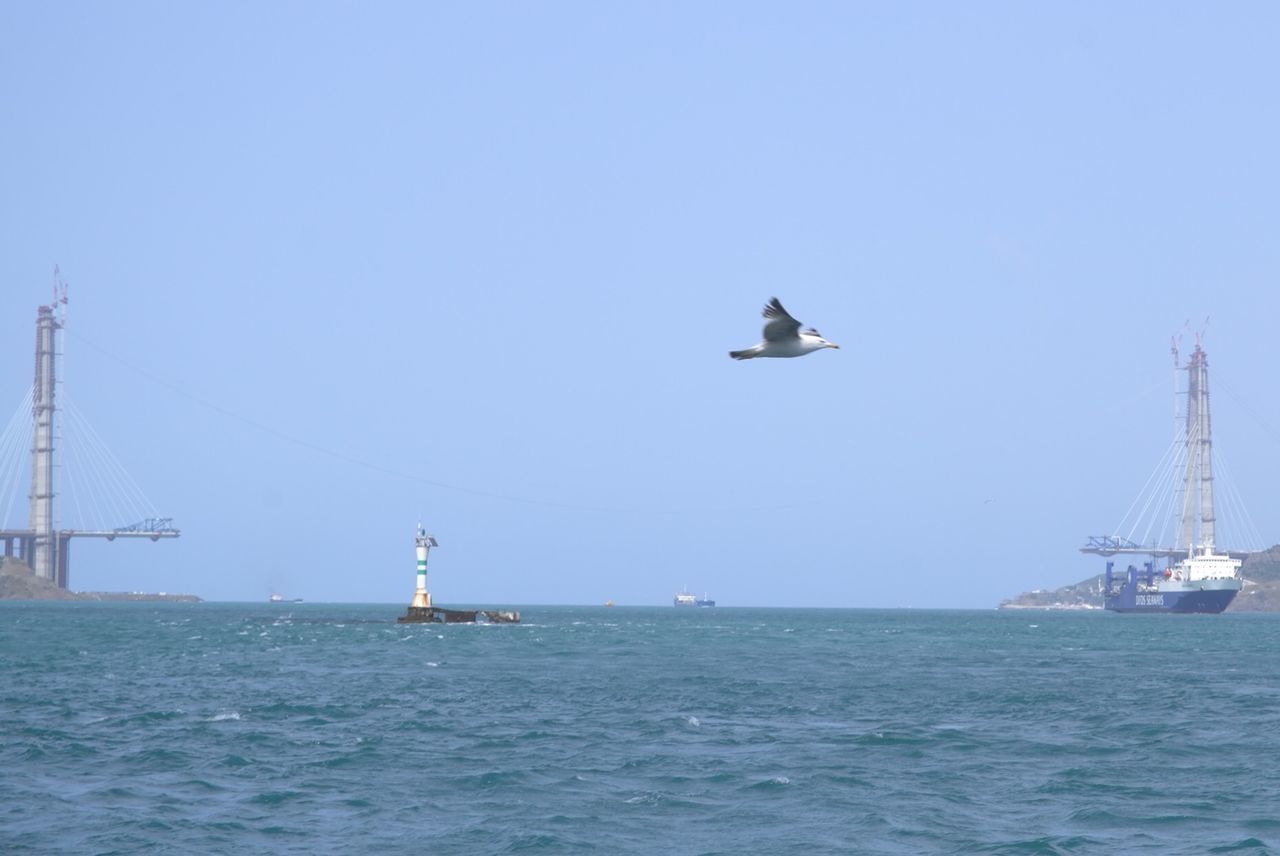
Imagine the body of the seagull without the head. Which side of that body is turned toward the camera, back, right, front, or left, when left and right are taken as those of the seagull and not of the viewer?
right
